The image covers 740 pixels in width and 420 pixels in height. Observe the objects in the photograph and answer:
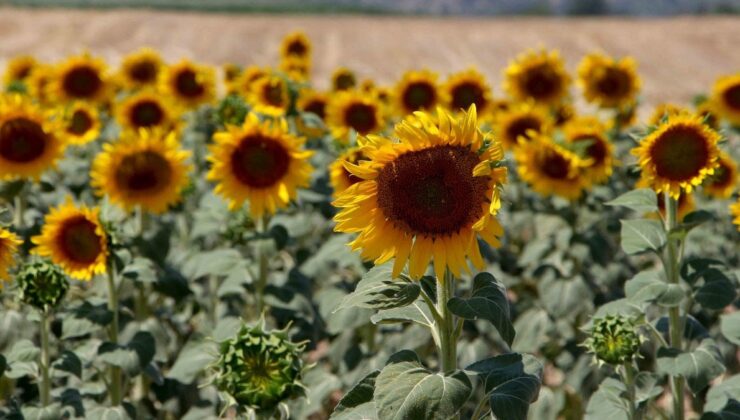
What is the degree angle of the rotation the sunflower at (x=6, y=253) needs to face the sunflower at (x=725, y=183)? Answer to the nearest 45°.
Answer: approximately 90° to its left

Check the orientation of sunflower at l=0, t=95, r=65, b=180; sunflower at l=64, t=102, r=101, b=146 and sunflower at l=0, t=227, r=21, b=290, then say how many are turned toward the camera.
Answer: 3

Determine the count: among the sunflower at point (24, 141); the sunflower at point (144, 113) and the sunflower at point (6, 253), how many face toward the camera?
3

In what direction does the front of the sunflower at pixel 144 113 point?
toward the camera

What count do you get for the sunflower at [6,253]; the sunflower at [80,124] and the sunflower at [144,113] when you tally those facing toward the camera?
3

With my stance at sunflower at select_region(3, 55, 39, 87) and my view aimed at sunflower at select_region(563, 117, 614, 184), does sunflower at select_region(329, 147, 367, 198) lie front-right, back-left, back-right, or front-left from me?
front-right

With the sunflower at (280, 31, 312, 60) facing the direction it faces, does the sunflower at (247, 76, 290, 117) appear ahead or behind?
ahead

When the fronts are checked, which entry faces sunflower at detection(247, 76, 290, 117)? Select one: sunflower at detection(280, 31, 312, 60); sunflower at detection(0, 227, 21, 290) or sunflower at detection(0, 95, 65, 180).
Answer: sunflower at detection(280, 31, 312, 60)

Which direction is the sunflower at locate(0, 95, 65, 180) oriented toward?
toward the camera

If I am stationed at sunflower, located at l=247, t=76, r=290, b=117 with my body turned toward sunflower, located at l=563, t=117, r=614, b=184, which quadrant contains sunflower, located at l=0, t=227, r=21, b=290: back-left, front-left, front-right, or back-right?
front-right

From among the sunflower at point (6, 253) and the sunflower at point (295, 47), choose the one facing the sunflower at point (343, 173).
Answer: the sunflower at point (295, 47)

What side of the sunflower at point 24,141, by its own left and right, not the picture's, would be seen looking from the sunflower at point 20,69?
back

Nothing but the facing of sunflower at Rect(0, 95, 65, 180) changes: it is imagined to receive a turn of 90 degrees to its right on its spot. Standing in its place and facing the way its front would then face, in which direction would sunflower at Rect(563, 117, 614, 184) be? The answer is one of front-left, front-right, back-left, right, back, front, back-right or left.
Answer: back

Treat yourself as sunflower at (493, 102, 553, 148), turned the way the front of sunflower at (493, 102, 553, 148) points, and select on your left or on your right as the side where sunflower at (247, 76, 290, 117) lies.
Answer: on your right

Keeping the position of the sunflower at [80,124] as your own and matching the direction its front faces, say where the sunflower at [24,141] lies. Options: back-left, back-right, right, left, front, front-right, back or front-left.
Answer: front
